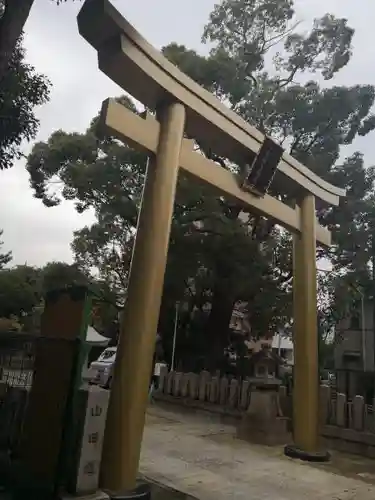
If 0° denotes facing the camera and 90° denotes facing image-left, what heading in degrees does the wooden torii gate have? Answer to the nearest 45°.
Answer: approximately 315°

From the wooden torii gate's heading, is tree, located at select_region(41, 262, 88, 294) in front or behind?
behind

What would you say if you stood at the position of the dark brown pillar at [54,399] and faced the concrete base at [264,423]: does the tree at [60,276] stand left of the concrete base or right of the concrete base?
left

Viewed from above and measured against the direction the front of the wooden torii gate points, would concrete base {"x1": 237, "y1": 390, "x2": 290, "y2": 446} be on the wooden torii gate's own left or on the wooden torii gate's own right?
on the wooden torii gate's own left

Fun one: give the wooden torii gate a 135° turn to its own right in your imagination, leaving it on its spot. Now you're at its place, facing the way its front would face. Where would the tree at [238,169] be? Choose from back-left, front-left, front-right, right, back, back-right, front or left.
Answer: right
